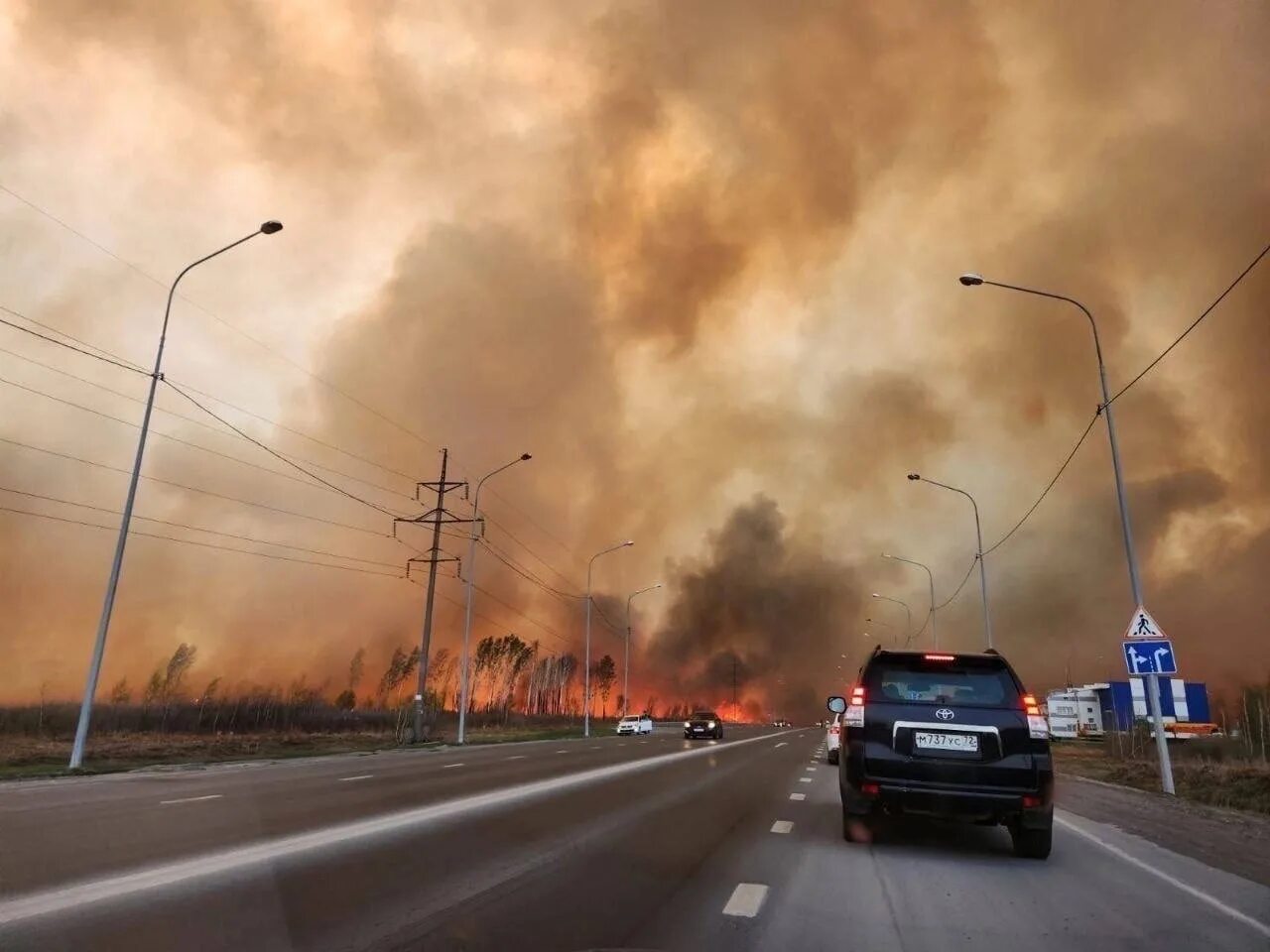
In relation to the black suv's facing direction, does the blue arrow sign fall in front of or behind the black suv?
in front

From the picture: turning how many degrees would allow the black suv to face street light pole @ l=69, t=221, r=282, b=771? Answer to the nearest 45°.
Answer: approximately 90° to its left

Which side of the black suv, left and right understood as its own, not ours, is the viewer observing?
back

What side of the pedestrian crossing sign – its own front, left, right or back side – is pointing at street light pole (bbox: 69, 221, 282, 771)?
right

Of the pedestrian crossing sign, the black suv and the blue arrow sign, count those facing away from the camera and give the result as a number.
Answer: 1

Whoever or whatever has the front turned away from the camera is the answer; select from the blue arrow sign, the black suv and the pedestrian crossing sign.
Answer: the black suv

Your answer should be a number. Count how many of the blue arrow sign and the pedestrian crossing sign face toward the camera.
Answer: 2

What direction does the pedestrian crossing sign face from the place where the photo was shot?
facing the viewer

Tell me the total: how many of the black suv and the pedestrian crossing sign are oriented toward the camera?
1

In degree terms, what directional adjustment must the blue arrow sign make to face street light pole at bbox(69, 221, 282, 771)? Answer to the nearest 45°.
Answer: approximately 90° to its right
